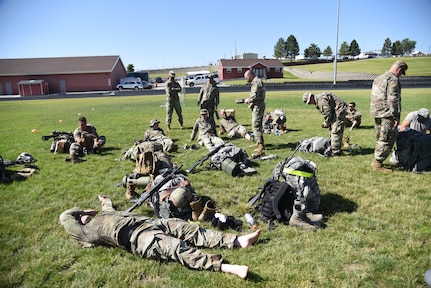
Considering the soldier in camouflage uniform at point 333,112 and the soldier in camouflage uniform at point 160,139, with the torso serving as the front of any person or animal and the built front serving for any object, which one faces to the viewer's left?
the soldier in camouflage uniform at point 333,112

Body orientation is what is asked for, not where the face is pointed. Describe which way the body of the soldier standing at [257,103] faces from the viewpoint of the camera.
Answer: to the viewer's left

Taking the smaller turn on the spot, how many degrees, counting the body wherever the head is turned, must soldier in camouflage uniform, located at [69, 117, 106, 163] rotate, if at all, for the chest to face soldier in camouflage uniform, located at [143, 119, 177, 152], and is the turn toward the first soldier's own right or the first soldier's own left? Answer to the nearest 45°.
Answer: approximately 90° to the first soldier's own left

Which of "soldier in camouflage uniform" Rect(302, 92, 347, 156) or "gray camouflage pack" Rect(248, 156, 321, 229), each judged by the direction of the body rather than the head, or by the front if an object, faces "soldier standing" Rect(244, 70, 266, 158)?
the soldier in camouflage uniform

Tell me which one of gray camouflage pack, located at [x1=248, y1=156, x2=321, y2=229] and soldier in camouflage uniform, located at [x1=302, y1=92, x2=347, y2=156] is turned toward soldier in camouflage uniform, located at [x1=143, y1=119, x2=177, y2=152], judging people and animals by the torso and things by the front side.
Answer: soldier in camouflage uniform, located at [x1=302, y1=92, x2=347, y2=156]

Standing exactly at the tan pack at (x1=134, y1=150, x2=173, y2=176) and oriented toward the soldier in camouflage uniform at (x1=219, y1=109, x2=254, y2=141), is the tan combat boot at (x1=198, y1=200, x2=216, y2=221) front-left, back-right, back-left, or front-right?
back-right

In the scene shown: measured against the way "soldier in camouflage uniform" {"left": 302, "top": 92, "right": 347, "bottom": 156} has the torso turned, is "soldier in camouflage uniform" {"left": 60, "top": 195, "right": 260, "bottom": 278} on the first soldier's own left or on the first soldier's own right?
on the first soldier's own left

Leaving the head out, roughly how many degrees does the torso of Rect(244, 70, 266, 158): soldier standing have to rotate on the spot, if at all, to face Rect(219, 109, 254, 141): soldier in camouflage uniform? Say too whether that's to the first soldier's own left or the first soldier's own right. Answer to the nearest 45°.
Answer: approximately 90° to the first soldier's own right

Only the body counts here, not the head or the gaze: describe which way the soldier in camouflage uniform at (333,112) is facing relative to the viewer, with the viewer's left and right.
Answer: facing to the left of the viewer

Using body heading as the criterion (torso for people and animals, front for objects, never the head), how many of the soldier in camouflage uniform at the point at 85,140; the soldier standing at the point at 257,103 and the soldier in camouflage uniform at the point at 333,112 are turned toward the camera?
1
